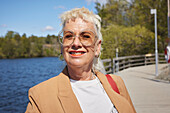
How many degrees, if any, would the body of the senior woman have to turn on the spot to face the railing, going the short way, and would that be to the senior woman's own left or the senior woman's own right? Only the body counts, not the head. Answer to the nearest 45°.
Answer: approximately 180°

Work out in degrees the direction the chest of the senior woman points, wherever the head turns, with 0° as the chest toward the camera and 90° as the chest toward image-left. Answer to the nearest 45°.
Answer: approximately 0°
